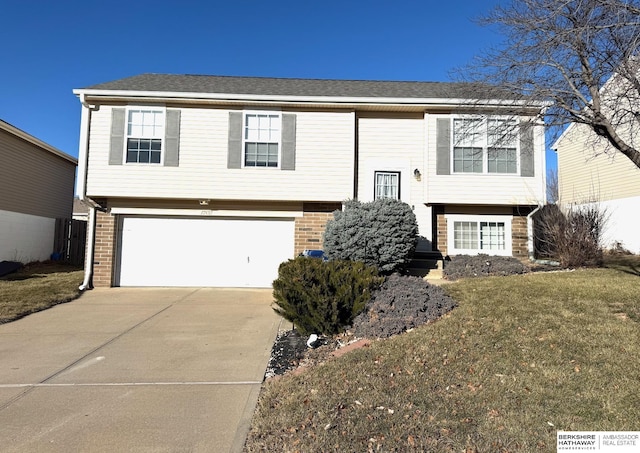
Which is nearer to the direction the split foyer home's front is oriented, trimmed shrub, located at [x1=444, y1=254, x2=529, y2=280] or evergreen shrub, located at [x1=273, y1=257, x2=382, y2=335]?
the evergreen shrub

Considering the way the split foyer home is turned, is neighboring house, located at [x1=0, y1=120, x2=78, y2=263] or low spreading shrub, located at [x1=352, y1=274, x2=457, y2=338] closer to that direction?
the low spreading shrub

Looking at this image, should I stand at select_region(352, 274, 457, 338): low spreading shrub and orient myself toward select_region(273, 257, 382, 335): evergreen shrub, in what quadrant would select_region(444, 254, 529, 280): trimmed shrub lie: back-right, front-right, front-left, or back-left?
back-right

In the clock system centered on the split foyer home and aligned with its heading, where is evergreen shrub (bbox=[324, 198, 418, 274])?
The evergreen shrub is roughly at 10 o'clock from the split foyer home.

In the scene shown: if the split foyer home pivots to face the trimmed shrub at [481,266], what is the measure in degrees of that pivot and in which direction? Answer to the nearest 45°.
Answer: approximately 90° to its left

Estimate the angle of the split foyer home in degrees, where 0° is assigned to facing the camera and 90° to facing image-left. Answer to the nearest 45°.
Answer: approximately 0°

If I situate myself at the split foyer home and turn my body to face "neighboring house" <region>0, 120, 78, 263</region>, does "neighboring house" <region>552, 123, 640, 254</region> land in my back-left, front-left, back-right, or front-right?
back-right

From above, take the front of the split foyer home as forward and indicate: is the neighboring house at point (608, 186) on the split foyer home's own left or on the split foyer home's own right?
on the split foyer home's own left

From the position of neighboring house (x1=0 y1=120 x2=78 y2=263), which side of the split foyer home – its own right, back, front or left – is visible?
right

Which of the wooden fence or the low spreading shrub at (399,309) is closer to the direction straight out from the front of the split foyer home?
the low spreading shrub

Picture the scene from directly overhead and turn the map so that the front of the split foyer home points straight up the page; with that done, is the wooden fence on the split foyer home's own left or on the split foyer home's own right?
on the split foyer home's own right
